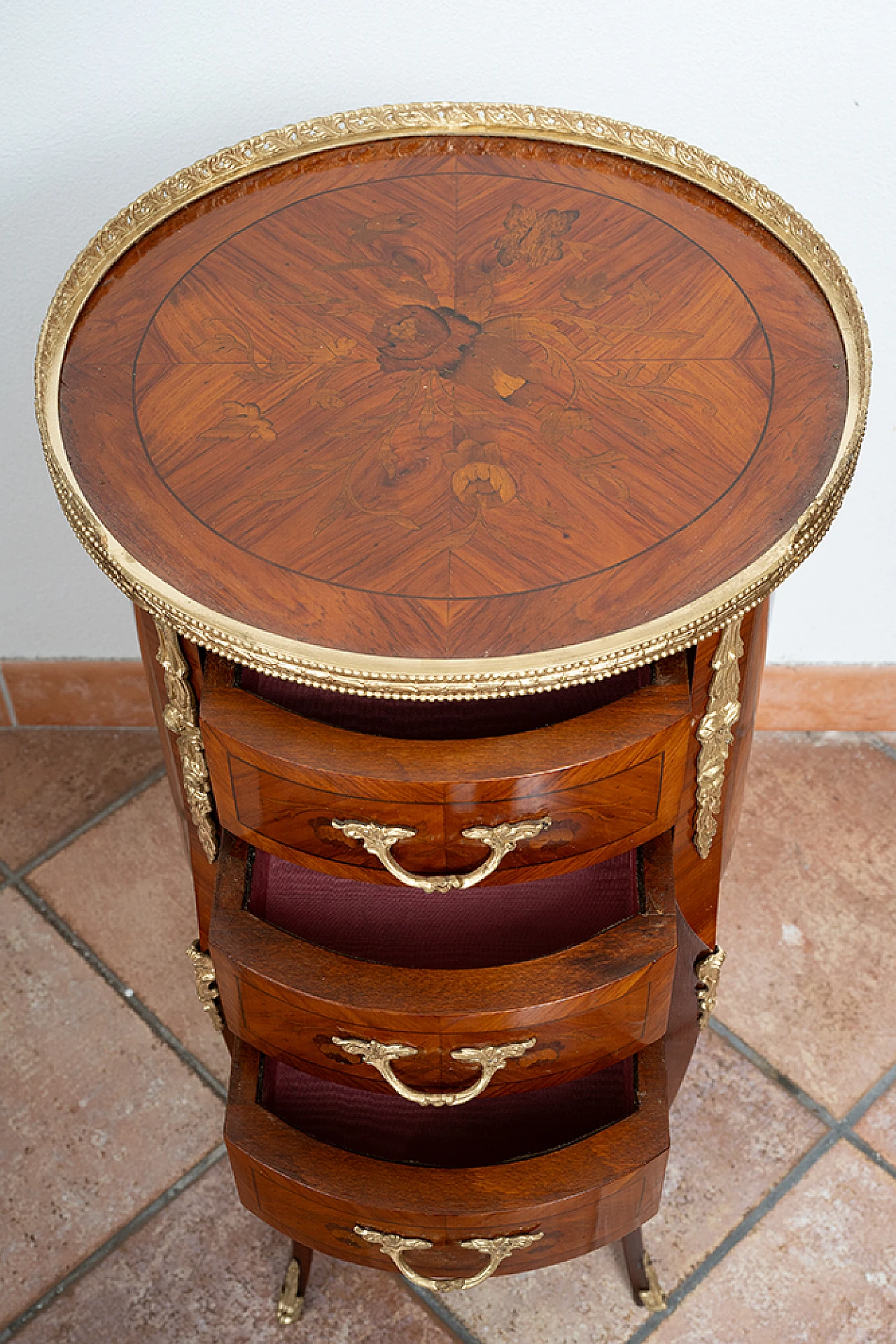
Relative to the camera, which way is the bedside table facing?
toward the camera
